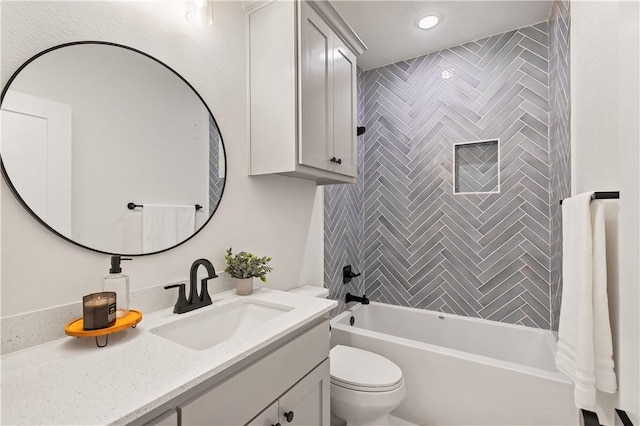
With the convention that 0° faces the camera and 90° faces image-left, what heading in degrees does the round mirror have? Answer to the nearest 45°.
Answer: approximately 315°

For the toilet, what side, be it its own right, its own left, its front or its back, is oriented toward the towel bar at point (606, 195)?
front

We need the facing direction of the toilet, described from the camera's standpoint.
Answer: facing the viewer and to the right of the viewer

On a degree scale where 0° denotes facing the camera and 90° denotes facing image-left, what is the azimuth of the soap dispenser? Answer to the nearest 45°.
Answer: approximately 270°

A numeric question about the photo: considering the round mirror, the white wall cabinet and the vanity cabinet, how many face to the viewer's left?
0

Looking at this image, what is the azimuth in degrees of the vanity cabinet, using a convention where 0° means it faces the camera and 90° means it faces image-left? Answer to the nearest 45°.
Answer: approximately 315°

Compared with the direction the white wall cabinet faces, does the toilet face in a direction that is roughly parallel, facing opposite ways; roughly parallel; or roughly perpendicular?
roughly parallel

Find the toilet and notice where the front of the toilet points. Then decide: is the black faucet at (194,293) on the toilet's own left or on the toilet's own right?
on the toilet's own right

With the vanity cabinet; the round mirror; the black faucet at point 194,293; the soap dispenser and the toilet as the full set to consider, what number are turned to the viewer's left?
0

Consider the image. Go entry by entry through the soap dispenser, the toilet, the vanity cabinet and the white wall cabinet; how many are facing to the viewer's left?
0

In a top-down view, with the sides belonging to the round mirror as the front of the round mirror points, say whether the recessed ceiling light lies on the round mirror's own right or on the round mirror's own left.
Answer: on the round mirror's own left

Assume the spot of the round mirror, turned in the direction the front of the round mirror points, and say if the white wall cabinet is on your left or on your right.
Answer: on your left

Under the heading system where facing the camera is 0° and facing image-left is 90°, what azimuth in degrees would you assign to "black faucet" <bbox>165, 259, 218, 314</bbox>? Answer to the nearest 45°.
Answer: approximately 315°
